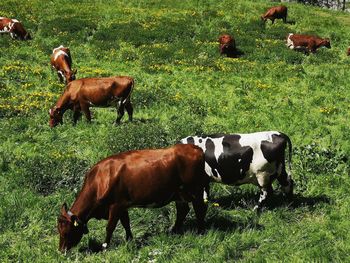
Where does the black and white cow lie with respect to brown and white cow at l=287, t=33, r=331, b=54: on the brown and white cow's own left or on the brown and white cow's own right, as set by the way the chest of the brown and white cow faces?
on the brown and white cow's own right

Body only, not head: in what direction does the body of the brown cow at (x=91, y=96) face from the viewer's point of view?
to the viewer's left

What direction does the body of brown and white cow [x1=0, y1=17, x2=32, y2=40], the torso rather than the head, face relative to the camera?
to the viewer's right

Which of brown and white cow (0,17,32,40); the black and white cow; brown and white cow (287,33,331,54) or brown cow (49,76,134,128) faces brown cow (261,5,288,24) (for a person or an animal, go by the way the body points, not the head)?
brown and white cow (0,17,32,40)

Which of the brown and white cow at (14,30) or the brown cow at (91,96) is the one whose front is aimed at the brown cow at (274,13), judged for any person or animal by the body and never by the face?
the brown and white cow

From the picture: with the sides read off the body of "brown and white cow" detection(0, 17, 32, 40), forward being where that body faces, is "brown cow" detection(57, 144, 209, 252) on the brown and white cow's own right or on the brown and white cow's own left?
on the brown and white cow's own right

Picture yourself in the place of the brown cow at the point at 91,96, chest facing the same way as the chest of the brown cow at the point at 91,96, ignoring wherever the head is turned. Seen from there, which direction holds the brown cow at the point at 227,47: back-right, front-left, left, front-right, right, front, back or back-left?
back-right

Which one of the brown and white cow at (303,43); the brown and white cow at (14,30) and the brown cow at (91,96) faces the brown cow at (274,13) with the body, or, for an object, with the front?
the brown and white cow at (14,30)

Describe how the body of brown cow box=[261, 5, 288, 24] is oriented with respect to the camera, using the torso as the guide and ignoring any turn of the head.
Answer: to the viewer's left

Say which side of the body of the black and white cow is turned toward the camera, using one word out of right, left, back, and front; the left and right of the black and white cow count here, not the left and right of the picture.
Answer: left

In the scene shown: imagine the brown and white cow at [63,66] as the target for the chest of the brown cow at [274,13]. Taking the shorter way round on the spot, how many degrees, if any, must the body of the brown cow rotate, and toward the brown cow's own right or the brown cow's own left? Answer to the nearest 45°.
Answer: approximately 45° to the brown cow's own left

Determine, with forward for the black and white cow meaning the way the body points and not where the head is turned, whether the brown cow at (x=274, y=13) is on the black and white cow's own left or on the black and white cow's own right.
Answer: on the black and white cow's own right

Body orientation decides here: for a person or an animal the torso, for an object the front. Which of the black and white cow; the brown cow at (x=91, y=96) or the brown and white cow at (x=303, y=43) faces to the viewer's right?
the brown and white cow

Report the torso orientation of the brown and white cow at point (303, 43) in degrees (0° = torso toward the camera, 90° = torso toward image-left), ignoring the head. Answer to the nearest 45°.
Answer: approximately 270°

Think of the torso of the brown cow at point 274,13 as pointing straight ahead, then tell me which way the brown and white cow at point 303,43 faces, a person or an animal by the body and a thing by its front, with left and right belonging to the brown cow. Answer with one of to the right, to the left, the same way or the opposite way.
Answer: the opposite way

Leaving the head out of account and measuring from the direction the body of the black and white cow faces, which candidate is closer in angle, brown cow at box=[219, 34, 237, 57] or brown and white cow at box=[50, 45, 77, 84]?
the brown and white cow
